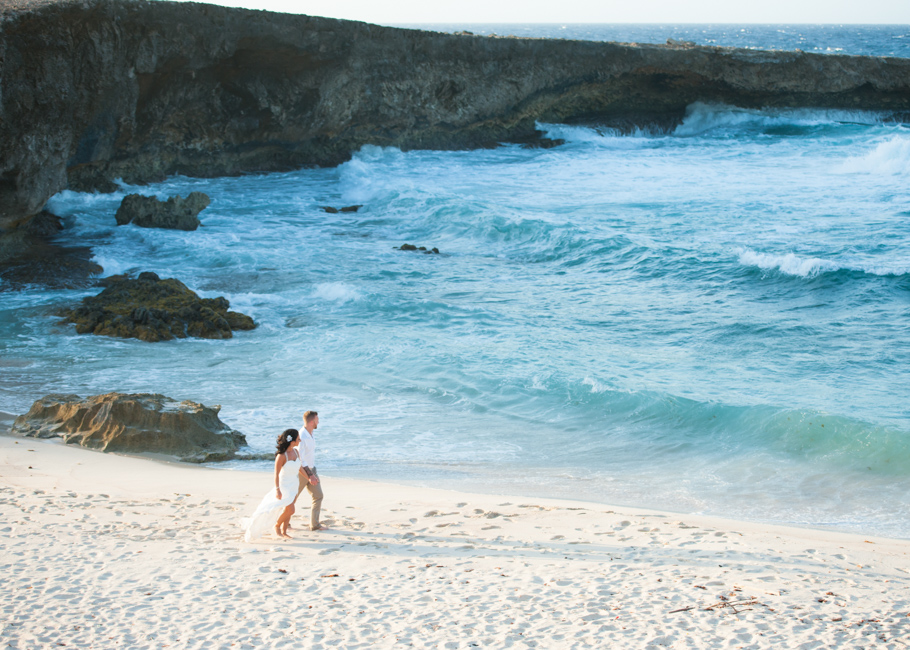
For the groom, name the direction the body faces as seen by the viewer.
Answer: to the viewer's right

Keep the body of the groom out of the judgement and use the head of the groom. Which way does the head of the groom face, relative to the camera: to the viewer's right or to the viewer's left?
to the viewer's right

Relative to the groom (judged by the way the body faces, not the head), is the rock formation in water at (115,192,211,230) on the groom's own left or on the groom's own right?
on the groom's own left

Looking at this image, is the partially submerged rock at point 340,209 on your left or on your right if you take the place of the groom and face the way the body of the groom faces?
on your left

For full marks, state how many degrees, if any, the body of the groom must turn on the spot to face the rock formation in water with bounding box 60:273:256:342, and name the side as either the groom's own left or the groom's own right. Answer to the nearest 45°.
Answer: approximately 90° to the groom's own left

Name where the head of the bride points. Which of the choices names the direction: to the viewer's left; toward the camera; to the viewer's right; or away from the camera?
to the viewer's right

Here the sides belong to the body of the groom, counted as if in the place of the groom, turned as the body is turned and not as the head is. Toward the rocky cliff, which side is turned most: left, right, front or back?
left

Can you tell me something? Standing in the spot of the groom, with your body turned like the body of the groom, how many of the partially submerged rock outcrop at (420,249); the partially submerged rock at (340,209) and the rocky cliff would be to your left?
3
